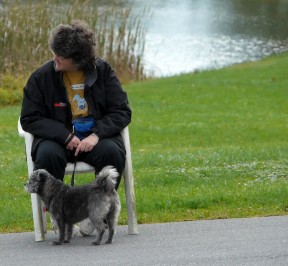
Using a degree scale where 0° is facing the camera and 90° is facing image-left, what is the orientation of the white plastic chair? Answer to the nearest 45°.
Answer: approximately 0°

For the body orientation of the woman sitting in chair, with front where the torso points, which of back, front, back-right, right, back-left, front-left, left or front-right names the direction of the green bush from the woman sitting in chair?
back

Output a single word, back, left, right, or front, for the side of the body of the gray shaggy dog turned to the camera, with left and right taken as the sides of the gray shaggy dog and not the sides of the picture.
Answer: left

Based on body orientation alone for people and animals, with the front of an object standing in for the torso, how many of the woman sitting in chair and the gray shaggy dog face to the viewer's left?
1

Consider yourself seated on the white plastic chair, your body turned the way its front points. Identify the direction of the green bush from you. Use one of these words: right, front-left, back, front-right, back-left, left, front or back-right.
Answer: back

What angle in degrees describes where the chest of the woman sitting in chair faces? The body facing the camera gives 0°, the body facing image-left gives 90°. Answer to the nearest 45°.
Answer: approximately 0°

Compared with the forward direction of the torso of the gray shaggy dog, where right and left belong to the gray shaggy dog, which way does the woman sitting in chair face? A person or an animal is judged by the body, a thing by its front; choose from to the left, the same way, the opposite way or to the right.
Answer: to the left
